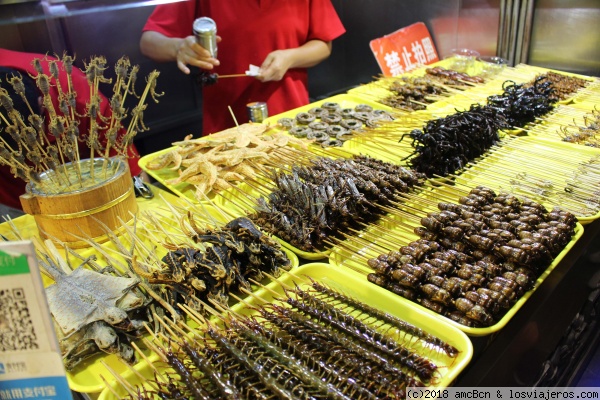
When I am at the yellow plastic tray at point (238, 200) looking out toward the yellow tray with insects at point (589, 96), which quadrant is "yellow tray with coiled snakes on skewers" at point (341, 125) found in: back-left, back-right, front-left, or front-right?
front-left

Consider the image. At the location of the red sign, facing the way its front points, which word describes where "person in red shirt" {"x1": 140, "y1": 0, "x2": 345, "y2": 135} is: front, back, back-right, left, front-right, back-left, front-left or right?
front-right

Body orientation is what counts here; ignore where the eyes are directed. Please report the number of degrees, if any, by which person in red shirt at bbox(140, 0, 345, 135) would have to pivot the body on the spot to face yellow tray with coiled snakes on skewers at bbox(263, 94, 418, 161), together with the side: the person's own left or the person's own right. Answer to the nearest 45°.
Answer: approximately 45° to the person's own left

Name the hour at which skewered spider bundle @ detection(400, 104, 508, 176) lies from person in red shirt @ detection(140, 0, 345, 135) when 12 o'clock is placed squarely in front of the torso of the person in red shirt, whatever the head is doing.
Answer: The skewered spider bundle is roughly at 11 o'clock from the person in red shirt.

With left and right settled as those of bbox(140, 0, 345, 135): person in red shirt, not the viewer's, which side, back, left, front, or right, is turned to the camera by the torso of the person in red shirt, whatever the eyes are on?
front

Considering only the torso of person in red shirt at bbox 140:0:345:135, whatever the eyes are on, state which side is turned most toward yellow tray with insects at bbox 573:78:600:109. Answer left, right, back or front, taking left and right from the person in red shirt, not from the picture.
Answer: left

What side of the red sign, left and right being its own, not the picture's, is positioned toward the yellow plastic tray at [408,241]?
front

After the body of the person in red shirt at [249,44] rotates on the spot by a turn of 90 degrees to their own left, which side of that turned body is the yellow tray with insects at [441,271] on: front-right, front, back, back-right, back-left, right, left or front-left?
right

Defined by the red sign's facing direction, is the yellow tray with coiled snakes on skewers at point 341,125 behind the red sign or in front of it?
in front

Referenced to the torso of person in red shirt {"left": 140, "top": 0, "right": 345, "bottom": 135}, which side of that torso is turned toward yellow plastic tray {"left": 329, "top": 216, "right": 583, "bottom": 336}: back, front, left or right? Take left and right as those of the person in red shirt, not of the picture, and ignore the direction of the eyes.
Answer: front

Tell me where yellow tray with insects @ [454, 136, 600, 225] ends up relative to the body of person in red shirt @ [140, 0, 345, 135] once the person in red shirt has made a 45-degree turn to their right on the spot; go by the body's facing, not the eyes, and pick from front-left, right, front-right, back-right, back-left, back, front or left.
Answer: left

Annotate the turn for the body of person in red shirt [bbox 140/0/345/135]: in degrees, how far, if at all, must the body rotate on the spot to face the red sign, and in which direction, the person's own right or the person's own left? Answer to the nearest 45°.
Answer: approximately 135° to the person's own left

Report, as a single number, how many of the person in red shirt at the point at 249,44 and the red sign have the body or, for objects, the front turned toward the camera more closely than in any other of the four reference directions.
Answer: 2

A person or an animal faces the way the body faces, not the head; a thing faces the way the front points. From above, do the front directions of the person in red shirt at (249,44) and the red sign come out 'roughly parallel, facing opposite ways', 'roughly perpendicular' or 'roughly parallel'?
roughly parallel

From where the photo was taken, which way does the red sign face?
toward the camera

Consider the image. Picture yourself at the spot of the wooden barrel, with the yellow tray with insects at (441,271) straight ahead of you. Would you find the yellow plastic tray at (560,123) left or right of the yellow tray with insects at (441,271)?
left

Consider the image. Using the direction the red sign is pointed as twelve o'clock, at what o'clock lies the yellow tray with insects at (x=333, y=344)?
The yellow tray with insects is roughly at 12 o'clock from the red sign.

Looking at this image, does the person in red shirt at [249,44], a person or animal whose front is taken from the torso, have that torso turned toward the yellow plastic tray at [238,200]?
yes
